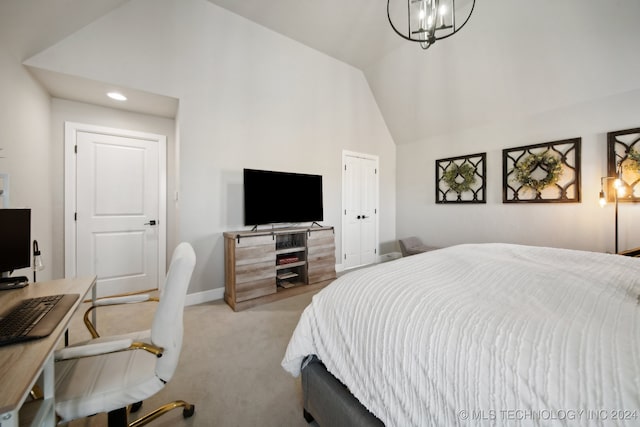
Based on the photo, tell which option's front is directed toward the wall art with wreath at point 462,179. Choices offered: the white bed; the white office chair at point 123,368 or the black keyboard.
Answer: the black keyboard

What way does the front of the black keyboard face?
to the viewer's right

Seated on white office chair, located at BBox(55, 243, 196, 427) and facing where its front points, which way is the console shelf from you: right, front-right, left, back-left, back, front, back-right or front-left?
back-right

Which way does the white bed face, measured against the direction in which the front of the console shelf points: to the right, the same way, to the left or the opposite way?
the opposite way

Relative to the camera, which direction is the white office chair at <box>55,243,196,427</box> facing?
to the viewer's left

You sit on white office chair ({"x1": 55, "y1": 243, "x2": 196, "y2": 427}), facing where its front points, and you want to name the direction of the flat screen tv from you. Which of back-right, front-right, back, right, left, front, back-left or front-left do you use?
back-right

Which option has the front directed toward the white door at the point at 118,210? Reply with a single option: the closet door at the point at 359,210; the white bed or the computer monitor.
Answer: the white bed

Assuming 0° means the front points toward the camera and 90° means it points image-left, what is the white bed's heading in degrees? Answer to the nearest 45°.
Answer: approximately 90°

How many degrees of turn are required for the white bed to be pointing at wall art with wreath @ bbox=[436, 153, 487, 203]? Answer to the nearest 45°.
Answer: approximately 90° to its right

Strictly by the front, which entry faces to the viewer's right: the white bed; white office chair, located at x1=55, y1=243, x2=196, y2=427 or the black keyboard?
the black keyboard

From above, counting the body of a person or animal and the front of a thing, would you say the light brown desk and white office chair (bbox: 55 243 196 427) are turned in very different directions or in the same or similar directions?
very different directions

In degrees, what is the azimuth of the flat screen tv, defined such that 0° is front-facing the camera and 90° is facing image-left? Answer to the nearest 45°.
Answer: approximately 315°

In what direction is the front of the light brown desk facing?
to the viewer's right

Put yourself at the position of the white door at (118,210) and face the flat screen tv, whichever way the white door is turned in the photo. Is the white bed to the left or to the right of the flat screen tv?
right

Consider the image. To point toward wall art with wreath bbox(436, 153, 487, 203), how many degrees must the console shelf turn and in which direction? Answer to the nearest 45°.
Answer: approximately 45° to its left

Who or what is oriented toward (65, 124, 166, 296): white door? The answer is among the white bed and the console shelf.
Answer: the white bed

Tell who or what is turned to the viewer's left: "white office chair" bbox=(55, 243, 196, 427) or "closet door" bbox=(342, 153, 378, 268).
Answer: the white office chair
